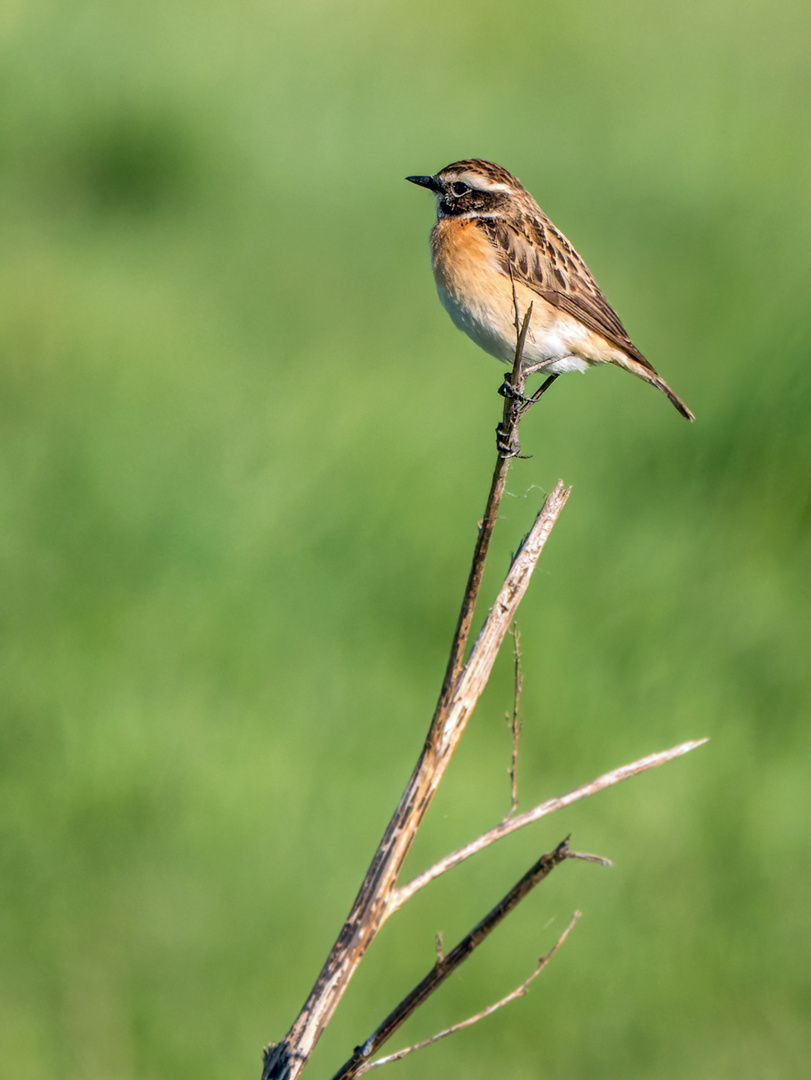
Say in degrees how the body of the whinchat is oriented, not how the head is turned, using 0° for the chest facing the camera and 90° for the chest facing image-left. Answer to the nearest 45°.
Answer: approximately 90°
